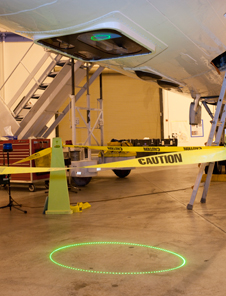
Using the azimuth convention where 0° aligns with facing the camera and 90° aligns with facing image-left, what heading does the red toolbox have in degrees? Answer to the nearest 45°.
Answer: approximately 45°

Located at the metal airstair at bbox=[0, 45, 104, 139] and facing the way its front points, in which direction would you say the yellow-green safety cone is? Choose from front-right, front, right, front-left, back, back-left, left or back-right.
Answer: front-left

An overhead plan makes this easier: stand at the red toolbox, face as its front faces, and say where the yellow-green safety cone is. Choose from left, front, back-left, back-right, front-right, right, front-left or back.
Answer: front-left

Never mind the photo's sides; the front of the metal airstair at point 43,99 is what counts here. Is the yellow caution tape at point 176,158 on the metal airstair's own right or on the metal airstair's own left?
on the metal airstair's own left

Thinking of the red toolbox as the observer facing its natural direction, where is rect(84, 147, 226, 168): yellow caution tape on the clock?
The yellow caution tape is roughly at 10 o'clock from the red toolbox.

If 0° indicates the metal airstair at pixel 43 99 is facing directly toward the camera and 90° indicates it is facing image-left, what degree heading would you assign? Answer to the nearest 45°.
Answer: approximately 45°
